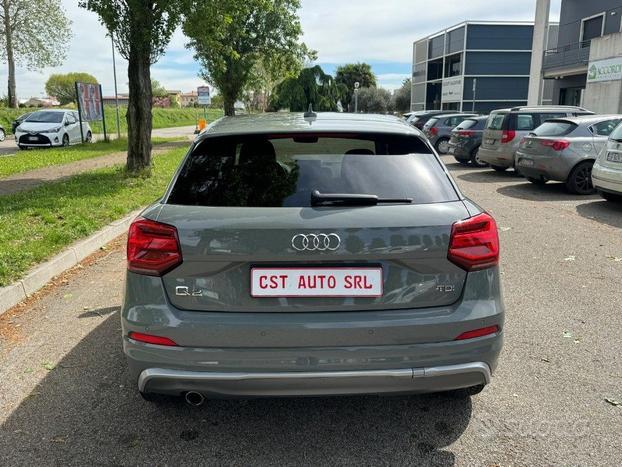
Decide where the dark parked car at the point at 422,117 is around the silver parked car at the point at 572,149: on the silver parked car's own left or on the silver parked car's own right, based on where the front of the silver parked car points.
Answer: on the silver parked car's own left

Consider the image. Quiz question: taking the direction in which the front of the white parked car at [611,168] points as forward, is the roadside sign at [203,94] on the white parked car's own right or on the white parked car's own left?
on the white parked car's own left

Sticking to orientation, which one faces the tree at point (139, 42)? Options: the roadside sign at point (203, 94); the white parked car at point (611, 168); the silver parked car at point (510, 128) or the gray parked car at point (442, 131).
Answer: the roadside sign

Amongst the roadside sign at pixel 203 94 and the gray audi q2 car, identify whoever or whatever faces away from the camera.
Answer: the gray audi q2 car

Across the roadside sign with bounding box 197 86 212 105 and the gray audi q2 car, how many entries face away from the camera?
1

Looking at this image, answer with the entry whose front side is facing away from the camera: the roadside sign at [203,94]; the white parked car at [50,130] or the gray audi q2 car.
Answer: the gray audi q2 car

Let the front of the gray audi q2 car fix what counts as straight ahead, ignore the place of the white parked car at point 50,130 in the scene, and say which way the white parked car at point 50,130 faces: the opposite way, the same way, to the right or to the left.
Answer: the opposite way

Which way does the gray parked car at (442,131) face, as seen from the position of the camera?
facing away from the viewer and to the right of the viewer

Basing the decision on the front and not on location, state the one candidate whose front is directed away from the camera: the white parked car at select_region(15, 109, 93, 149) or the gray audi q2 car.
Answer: the gray audi q2 car

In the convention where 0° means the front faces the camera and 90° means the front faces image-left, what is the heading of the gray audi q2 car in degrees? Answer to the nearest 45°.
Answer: approximately 180°

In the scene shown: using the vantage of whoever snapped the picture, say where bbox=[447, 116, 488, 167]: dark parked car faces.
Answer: facing away from the viewer and to the right of the viewer
